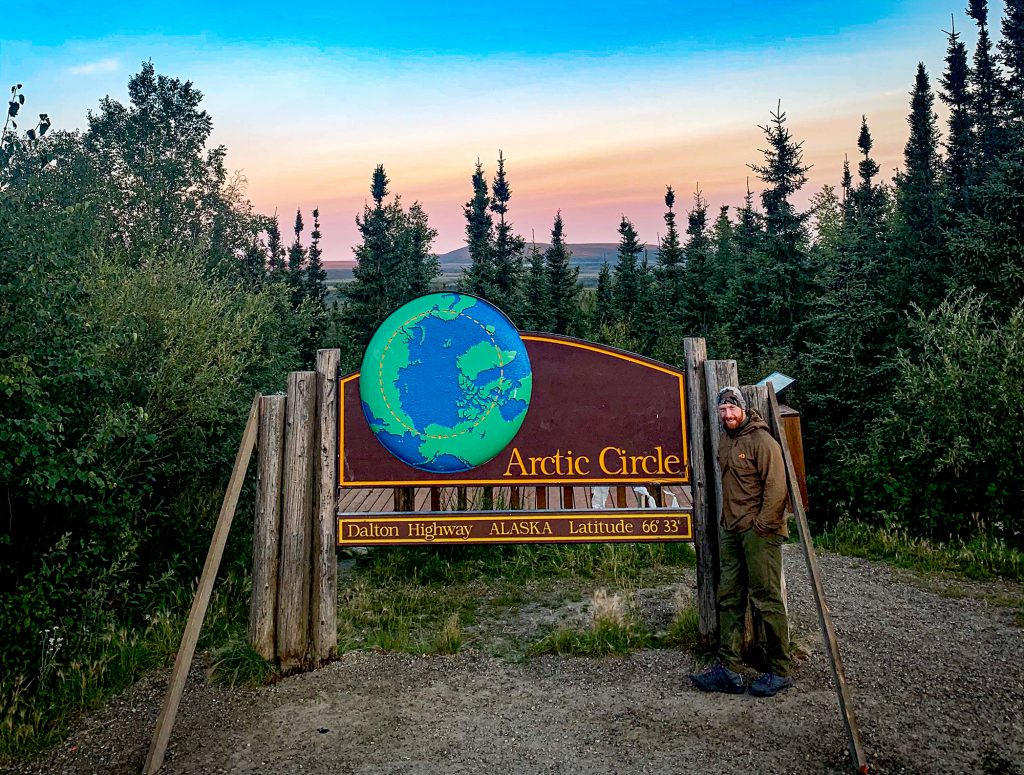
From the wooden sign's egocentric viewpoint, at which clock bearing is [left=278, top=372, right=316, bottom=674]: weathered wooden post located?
The weathered wooden post is roughly at 3 o'clock from the wooden sign.

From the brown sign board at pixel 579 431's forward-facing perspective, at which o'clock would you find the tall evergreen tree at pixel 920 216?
The tall evergreen tree is roughly at 7 o'clock from the brown sign board.

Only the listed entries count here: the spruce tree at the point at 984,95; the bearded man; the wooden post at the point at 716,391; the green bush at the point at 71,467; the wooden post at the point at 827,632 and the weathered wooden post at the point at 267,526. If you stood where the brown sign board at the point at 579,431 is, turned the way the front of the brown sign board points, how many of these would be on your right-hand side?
2

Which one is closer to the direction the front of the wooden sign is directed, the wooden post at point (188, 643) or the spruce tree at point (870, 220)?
the wooden post

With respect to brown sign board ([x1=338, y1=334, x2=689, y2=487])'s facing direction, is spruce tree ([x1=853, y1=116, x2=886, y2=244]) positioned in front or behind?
behind

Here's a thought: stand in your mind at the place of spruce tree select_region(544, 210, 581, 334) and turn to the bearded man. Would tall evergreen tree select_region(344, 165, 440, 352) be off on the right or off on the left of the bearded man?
right

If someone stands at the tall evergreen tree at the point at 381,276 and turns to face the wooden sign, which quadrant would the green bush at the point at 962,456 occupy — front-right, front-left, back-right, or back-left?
front-left

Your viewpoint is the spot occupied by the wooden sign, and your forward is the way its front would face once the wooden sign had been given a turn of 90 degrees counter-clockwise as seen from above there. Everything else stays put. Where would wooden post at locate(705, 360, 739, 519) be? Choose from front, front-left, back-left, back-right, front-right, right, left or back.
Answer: front

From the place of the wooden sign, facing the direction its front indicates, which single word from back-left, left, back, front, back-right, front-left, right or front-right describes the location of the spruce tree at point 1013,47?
back-left

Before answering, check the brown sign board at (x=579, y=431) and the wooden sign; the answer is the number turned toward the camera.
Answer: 2

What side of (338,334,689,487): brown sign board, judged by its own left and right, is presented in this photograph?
front

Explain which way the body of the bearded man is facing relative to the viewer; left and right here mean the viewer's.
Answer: facing the viewer and to the left of the viewer

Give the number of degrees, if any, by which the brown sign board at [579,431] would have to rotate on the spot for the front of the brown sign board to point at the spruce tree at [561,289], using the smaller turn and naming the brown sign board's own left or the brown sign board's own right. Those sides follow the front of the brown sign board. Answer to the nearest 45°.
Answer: approximately 180°

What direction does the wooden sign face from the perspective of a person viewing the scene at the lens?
facing the viewer

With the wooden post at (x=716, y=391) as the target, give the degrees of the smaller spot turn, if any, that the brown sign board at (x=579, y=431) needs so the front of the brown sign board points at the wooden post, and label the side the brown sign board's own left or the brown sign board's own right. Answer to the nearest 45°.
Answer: approximately 90° to the brown sign board's own left
